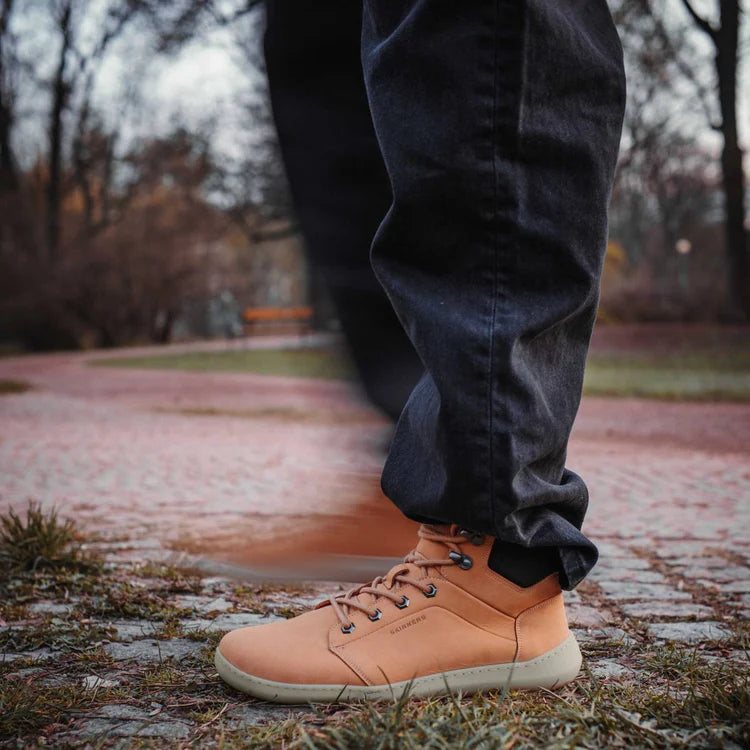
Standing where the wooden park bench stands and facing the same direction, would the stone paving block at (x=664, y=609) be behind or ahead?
ahead

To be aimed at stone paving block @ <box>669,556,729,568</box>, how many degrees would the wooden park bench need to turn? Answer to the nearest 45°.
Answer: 0° — it already faces it

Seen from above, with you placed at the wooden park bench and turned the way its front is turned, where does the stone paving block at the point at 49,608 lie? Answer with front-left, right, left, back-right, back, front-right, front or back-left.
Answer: front

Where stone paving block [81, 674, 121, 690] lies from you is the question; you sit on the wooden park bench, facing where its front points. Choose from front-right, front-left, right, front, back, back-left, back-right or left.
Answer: front

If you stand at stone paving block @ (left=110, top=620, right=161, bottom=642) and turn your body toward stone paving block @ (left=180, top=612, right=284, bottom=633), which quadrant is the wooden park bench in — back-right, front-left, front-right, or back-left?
front-left

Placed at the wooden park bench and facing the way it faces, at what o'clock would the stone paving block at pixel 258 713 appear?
The stone paving block is roughly at 12 o'clock from the wooden park bench.

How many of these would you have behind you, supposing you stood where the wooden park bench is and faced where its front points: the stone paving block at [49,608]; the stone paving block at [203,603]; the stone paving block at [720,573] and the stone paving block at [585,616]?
0

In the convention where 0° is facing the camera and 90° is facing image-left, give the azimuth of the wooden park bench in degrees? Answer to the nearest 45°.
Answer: approximately 0°

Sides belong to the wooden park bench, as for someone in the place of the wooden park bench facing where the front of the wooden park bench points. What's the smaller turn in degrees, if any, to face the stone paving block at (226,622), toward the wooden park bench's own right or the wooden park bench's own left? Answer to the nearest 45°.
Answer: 0° — it already faces it

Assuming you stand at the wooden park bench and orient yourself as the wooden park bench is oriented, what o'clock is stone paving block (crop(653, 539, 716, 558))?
The stone paving block is roughly at 12 o'clock from the wooden park bench.

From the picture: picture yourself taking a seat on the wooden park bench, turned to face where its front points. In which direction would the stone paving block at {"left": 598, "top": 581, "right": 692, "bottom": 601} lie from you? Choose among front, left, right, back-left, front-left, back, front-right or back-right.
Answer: front

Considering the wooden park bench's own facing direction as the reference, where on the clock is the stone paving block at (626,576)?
The stone paving block is roughly at 12 o'clock from the wooden park bench.

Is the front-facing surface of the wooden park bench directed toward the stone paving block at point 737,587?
yes

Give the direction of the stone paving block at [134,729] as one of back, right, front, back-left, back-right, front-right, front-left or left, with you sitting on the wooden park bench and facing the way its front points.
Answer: front

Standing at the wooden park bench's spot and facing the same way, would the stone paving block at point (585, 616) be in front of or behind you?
in front

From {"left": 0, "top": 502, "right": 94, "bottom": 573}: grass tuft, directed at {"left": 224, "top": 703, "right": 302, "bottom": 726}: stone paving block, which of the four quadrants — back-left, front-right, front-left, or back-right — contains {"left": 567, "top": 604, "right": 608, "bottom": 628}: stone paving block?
front-left

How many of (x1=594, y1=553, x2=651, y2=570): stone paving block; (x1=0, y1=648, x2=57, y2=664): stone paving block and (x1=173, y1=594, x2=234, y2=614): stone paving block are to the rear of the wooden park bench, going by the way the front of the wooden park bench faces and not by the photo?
0

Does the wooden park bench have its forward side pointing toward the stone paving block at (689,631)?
yes

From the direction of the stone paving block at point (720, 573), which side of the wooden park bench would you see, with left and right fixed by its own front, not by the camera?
front
